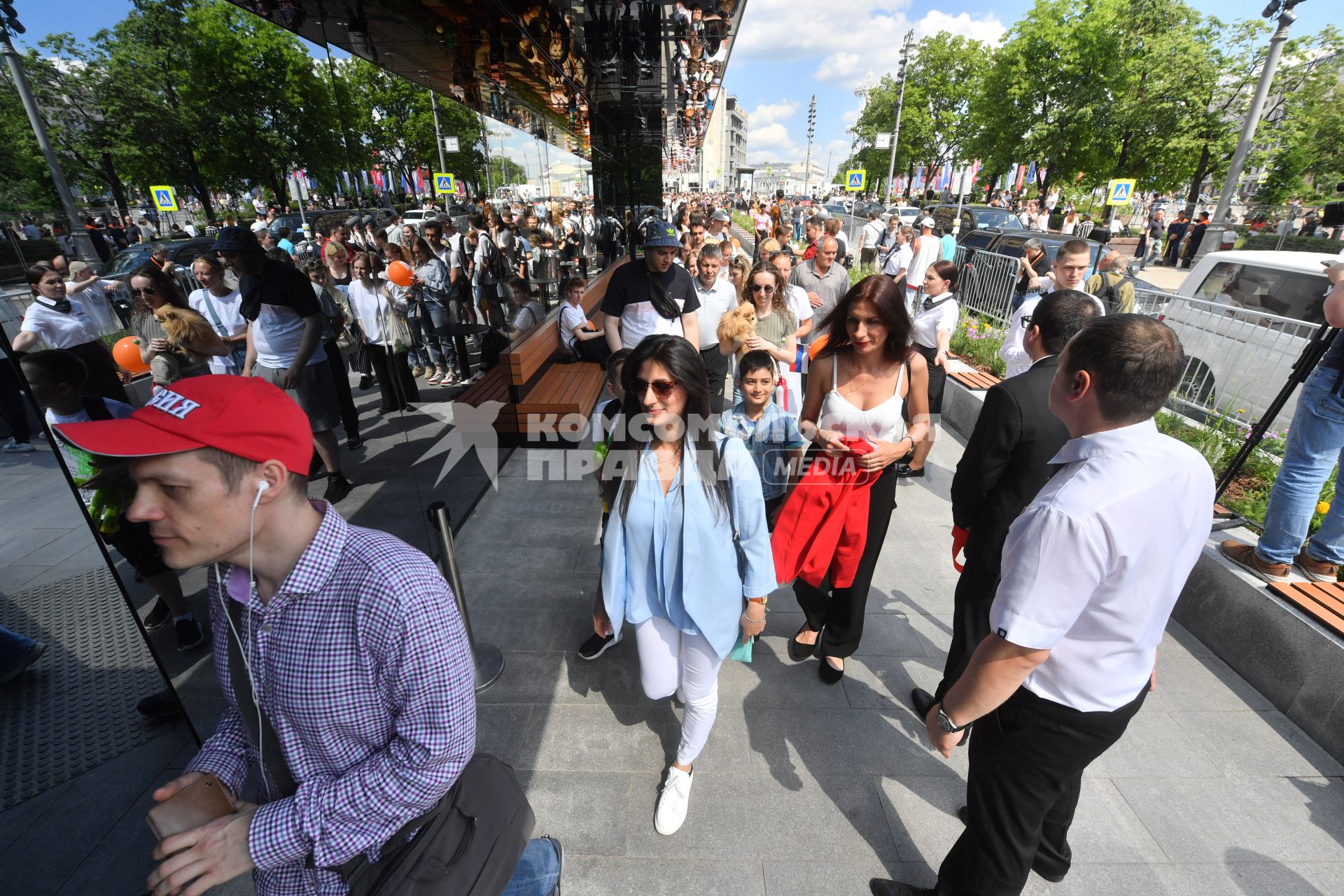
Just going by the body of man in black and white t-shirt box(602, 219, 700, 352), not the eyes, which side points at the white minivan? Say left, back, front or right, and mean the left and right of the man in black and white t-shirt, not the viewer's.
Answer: left

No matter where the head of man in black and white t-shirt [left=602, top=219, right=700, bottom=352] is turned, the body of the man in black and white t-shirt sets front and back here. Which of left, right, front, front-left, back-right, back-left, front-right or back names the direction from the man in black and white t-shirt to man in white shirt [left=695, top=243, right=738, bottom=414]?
back-left

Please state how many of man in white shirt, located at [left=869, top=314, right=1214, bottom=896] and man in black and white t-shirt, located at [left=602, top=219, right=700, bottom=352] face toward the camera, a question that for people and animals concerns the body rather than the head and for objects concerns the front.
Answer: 1

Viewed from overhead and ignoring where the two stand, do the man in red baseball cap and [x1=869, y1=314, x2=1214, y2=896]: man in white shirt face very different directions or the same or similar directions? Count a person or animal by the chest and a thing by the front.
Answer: very different directions

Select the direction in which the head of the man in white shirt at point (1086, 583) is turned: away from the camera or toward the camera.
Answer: away from the camera

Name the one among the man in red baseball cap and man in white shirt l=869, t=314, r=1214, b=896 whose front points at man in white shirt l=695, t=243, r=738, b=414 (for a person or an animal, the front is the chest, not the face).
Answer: man in white shirt l=869, t=314, r=1214, b=896

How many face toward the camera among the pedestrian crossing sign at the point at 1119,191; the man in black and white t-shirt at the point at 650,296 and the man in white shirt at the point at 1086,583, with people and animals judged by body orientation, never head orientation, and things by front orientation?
2

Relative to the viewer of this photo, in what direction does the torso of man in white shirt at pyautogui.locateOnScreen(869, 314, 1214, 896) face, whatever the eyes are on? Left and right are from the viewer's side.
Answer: facing away from the viewer and to the left of the viewer

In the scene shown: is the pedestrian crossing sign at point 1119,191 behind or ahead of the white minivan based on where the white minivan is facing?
behind

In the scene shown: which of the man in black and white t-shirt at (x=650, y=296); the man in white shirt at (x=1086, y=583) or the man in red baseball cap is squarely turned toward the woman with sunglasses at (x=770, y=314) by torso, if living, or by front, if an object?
the man in white shirt

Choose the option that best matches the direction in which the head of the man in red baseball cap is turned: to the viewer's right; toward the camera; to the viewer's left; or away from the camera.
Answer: to the viewer's left

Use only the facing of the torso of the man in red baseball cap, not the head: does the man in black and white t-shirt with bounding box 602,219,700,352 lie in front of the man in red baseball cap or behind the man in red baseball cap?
behind

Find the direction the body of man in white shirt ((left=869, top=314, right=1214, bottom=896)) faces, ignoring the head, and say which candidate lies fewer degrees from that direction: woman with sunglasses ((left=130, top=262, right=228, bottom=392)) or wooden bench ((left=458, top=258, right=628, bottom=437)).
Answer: the wooden bench
